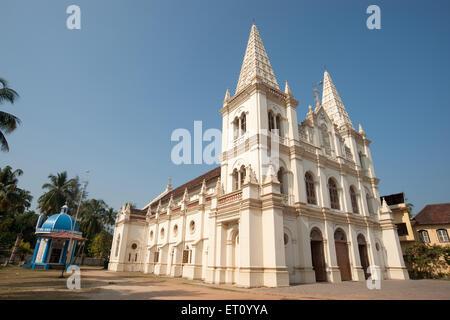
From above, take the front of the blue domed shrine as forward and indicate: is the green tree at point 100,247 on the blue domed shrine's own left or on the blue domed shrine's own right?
on the blue domed shrine's own left

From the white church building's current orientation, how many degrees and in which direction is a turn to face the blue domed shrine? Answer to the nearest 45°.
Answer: approximately 135° to its right

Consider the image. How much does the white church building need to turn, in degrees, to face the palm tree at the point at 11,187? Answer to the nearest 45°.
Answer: approximately 135° to its right

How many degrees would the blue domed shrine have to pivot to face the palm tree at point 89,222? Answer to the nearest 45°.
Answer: approximately 135° to its left

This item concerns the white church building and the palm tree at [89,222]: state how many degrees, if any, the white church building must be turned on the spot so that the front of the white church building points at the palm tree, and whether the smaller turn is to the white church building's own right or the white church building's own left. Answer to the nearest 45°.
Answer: approximately 180°

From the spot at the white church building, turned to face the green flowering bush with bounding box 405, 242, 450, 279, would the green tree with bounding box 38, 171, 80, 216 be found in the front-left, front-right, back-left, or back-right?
back-left

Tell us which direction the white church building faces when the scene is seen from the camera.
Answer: facing the viewer and to the right of the viewer

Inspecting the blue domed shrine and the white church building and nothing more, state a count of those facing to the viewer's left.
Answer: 0

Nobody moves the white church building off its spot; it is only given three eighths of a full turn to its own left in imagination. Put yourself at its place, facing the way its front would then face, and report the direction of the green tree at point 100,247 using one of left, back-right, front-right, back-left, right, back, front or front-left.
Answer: front-left
